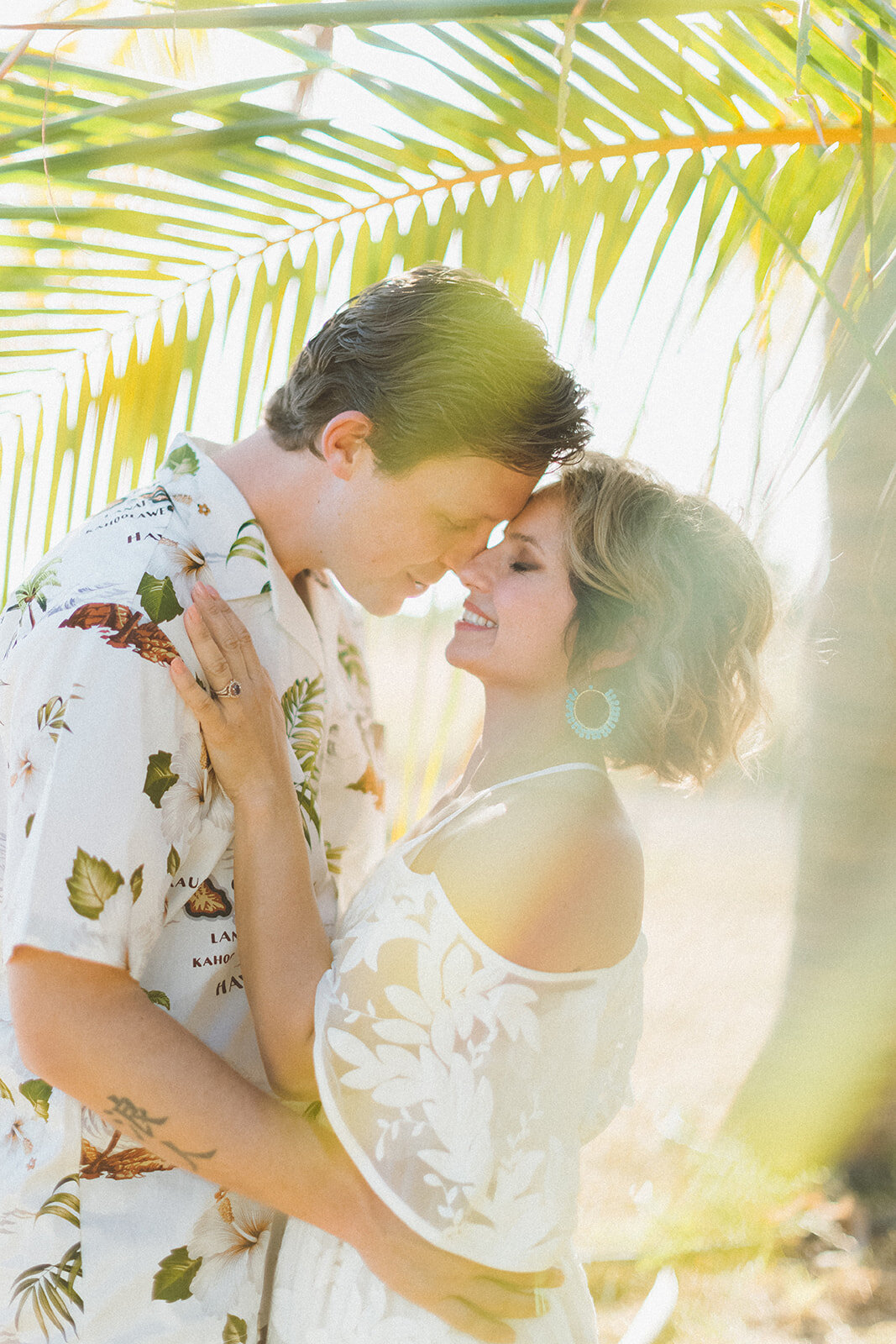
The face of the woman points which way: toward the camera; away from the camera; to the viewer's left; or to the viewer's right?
to the viewer's left

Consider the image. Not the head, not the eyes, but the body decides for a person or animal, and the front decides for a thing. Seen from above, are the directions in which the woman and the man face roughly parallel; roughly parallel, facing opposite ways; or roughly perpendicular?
roughly parallel, facing opposite ways

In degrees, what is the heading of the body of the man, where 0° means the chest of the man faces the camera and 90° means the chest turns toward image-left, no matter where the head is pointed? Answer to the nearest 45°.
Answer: approximately 270°

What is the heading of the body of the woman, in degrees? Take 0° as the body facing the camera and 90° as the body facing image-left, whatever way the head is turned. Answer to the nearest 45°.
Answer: approximately 90°
